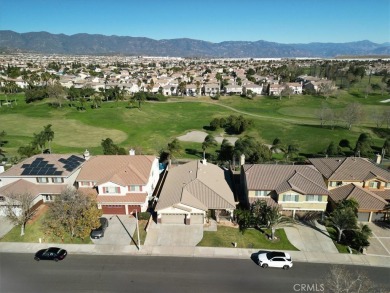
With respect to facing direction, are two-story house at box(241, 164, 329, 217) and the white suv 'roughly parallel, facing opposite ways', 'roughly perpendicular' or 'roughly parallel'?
roughly perpendicular

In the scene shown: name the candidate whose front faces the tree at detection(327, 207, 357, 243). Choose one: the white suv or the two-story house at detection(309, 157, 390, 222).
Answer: the two-story house

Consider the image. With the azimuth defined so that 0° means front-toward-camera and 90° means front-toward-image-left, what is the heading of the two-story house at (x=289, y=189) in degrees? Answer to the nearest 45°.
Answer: approximately 0°

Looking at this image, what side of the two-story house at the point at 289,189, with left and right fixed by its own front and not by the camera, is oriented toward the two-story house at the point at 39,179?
right
